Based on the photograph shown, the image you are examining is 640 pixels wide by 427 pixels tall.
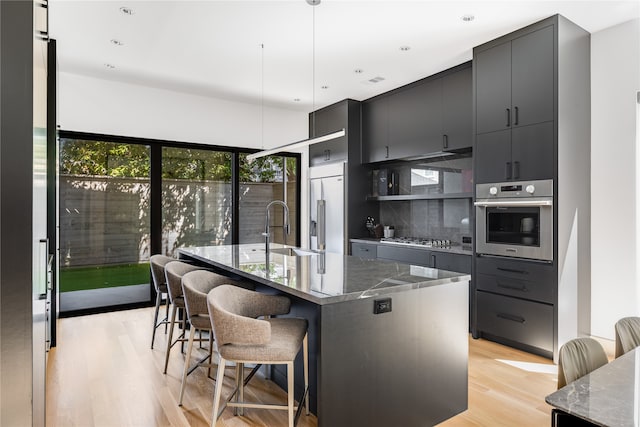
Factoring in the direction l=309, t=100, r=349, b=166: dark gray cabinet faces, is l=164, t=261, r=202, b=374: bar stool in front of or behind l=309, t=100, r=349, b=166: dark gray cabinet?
in front

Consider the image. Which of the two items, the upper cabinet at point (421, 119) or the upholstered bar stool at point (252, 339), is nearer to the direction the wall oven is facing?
the upholstered bar stool

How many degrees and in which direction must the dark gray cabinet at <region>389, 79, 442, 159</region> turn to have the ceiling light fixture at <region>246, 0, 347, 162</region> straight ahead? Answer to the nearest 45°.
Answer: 0° — it already faces it

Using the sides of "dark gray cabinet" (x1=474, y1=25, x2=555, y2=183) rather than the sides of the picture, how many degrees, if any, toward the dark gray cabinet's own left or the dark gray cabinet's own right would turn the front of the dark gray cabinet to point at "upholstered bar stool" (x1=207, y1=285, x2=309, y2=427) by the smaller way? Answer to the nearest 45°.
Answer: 0° — it already faces it

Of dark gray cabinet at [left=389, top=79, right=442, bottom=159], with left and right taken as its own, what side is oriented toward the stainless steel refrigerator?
right

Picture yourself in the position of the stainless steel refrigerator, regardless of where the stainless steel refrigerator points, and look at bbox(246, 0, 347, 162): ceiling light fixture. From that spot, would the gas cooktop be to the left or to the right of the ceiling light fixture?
left

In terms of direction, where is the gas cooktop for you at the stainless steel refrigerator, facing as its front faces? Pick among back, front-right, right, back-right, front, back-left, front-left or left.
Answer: left

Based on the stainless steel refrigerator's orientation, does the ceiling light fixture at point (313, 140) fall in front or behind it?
in front

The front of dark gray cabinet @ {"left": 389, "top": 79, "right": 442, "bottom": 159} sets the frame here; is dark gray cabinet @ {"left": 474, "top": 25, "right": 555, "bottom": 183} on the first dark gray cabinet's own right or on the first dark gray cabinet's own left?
on the first dark gray cabinet's own left

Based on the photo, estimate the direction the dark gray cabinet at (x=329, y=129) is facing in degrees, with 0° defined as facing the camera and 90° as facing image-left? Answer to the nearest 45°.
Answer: approximately 45°

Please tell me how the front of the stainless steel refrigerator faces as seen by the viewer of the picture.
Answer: facing the viewer and to the left of the viewer

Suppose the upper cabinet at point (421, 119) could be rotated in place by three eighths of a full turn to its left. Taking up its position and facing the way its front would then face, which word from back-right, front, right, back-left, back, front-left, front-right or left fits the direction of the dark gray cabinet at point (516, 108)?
front-right

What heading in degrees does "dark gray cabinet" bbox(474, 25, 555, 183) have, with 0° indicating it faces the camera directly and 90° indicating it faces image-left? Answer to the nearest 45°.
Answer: approximately 45°

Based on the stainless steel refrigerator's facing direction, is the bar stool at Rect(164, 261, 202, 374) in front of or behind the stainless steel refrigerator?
in front
